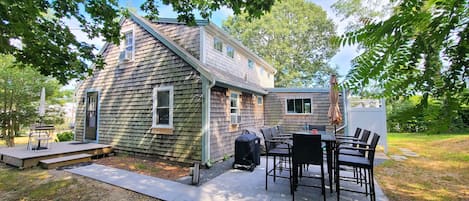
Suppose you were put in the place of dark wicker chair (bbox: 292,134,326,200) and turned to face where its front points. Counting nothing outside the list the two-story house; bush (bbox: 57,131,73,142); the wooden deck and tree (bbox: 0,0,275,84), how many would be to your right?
0

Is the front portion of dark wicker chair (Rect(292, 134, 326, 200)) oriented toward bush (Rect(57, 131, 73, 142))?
no

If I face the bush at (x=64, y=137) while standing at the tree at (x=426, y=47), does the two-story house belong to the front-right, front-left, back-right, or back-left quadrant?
front-right

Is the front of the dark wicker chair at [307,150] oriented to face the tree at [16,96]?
no

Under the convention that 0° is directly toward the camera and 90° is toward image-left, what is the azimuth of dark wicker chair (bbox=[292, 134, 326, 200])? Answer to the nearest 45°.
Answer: approximately 180°

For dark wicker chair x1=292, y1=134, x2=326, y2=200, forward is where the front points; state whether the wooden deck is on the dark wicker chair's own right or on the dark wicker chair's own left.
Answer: on the dark wicker chair's own left

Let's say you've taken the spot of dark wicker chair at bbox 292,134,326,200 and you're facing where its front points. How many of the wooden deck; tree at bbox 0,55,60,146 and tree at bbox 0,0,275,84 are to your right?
0

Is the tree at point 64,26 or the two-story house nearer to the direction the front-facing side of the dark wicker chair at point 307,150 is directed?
the two-story house

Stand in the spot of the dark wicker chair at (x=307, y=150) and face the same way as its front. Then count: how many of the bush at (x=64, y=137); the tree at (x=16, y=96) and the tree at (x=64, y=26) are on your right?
0

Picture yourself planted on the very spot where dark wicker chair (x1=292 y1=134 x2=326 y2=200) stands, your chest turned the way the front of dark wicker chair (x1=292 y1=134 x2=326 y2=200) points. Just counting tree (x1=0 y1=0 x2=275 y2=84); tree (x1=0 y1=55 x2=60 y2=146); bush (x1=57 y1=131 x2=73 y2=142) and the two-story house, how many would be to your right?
0

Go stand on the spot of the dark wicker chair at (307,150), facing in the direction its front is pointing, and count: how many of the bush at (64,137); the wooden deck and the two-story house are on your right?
0

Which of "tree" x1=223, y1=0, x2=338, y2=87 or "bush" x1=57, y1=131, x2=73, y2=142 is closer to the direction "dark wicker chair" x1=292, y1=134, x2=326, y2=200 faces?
the tree

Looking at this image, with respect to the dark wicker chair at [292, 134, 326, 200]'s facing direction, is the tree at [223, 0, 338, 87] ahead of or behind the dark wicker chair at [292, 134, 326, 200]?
ahead

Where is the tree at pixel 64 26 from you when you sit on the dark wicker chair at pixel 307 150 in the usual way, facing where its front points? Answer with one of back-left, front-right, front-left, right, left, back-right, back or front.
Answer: left

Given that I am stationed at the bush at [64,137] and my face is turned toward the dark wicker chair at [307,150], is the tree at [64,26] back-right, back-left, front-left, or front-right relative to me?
front-right

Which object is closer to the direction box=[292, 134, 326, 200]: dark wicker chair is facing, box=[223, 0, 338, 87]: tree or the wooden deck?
the tree
